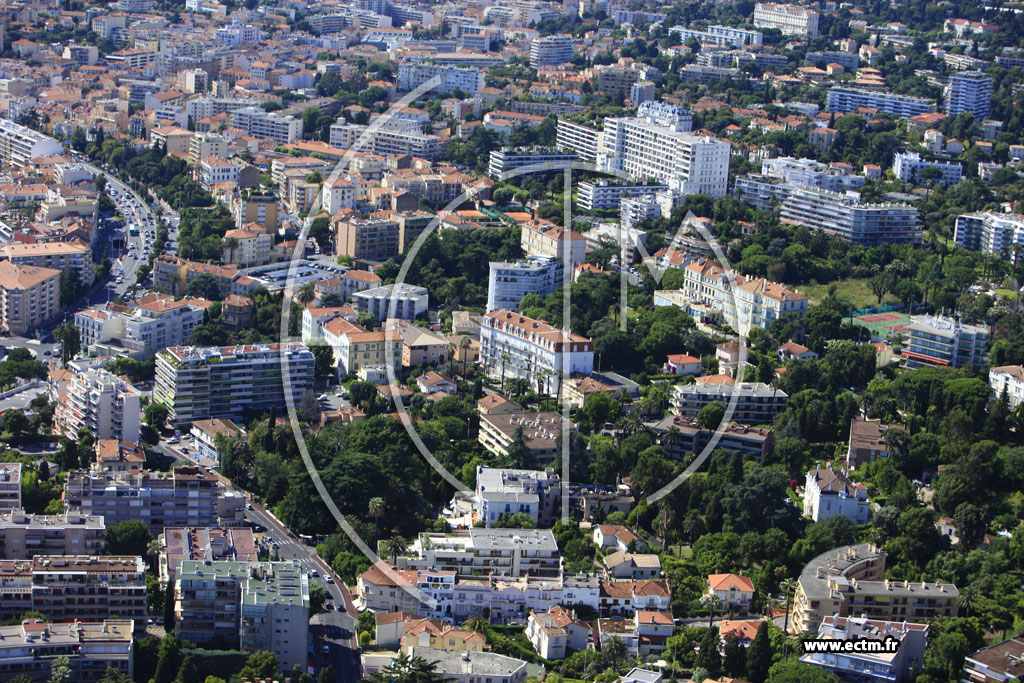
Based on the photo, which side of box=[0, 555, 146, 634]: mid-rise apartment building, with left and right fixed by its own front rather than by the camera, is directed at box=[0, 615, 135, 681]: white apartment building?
front

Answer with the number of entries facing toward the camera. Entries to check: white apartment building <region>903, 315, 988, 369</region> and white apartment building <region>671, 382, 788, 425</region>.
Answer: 2

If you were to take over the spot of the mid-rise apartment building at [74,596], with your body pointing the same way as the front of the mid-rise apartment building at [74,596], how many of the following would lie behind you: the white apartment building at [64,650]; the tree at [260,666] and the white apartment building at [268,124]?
1

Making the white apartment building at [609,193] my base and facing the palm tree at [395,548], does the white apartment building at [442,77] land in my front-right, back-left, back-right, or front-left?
back-right

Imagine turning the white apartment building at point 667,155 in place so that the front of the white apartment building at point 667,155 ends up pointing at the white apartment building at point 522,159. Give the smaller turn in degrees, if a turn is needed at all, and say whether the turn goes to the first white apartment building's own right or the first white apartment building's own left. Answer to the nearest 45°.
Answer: approximately 45° to the first white apartment building's own right

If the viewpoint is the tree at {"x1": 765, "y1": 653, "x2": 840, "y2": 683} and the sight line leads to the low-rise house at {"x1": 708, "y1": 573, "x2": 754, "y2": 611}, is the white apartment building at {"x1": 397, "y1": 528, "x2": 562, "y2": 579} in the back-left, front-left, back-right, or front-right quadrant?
front-left

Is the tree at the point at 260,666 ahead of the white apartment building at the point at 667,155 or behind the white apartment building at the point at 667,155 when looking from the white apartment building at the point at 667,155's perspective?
ahead

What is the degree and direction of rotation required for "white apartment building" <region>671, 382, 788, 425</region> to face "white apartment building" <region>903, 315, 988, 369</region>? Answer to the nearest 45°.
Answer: approximately 135° to its left

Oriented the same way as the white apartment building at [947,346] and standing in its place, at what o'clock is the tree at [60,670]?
The tree is roughly at 1 o'clock from the white apartment building.

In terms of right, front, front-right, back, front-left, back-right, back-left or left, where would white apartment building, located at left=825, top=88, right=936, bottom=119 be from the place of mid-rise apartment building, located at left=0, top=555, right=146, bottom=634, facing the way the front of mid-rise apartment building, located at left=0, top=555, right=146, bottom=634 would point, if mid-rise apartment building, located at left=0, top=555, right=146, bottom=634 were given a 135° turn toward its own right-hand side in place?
right

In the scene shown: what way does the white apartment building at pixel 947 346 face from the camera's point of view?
toward the camera

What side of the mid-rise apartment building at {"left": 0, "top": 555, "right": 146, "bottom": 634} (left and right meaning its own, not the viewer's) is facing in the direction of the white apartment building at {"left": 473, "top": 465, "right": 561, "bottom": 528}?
left

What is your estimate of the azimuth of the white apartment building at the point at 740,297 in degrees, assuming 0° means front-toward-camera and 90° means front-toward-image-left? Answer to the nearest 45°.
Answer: approximately 45°

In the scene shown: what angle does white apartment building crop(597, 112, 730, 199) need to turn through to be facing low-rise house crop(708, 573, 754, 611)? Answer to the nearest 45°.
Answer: approximately 45° to its left

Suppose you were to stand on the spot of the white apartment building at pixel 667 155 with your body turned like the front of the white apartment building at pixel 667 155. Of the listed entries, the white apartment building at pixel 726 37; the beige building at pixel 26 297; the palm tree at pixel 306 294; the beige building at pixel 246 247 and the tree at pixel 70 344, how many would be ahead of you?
4

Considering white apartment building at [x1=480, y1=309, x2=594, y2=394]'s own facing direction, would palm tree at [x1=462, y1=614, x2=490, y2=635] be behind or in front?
in front

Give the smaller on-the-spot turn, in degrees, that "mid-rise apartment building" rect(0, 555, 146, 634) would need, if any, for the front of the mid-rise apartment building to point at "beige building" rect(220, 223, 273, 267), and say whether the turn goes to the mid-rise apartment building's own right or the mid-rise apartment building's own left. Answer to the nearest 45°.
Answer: approximately 180°

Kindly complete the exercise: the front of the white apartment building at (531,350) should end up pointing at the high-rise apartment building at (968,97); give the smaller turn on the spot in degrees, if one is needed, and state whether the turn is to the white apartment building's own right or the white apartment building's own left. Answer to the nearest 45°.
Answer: approximately 180°
